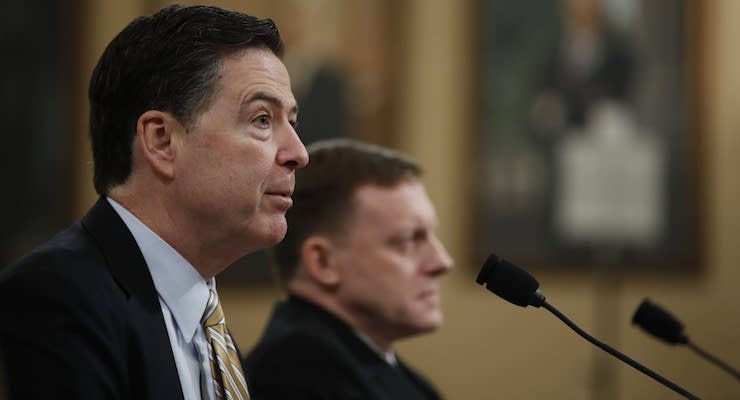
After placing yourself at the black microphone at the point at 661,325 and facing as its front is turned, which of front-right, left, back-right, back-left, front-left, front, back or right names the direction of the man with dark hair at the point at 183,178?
front-left

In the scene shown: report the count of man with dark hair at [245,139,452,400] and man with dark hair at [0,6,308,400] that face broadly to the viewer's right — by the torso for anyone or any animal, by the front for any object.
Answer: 2

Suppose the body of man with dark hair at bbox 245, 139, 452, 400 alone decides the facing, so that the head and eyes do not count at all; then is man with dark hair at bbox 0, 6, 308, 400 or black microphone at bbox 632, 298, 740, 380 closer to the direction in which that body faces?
the black microphone

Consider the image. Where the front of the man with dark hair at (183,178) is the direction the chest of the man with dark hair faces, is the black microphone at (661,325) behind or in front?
in front

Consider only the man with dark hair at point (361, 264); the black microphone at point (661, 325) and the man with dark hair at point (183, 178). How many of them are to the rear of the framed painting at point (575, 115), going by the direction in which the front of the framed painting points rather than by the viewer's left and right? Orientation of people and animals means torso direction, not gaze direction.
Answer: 0

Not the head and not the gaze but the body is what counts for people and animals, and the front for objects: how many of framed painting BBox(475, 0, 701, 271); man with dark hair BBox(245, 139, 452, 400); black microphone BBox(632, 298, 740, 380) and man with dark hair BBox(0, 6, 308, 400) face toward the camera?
1

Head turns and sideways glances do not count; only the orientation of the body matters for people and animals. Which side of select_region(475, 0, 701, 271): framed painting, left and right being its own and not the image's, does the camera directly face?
front

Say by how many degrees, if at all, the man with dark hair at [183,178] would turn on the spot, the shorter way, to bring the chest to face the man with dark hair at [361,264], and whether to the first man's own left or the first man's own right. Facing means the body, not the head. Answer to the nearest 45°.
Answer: approximately 45° to the first man's own left

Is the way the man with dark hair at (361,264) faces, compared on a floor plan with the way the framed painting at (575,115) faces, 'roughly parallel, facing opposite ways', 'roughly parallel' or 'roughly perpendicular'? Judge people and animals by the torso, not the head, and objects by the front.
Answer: roughly perpendicular

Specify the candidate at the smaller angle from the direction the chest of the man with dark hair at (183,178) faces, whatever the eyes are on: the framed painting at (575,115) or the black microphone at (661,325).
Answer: the black microphone

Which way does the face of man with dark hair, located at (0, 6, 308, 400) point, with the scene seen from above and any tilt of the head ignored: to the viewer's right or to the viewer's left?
to the viewer's right

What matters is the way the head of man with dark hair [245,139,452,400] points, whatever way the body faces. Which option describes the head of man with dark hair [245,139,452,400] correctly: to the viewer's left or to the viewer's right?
to the viewer's right

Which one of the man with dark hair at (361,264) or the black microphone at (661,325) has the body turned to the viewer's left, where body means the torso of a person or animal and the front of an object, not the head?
the black microphone

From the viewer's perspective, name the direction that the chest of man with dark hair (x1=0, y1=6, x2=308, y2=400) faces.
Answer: to the viewer's right

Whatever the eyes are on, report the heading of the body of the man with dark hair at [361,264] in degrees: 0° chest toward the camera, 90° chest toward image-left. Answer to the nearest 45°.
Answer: approximately 270°

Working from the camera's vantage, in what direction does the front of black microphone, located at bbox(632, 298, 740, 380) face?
facing to the left of the viewer

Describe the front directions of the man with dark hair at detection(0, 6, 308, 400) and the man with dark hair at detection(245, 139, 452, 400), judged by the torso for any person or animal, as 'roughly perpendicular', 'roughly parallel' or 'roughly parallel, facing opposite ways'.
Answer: roughly parallel
